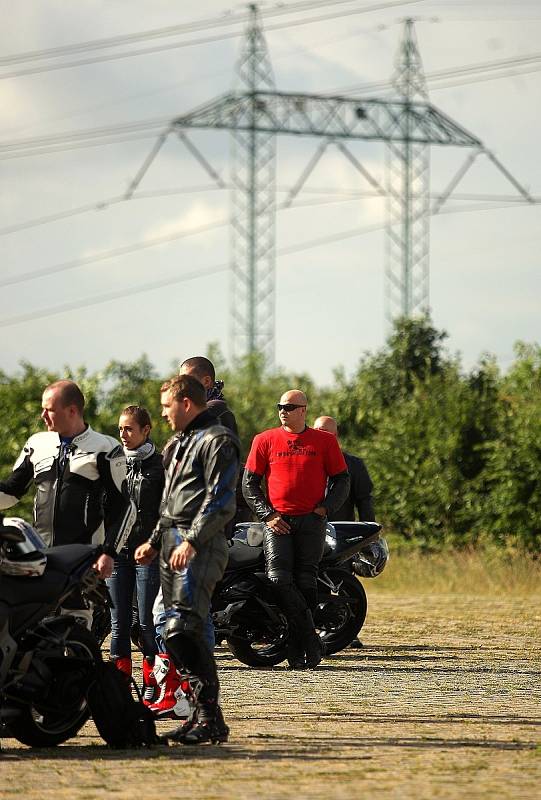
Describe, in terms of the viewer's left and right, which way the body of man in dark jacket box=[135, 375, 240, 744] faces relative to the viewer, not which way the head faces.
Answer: facing to the left of the viewer

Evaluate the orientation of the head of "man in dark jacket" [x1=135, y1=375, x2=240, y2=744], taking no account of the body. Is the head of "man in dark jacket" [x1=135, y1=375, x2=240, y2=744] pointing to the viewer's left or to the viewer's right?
to the viewer's left
